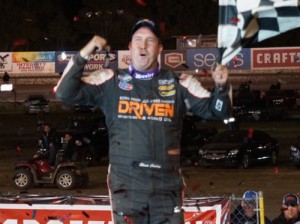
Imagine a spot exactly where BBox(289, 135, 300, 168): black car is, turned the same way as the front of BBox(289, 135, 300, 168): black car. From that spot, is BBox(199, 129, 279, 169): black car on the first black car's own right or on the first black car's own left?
on the first black car's own right

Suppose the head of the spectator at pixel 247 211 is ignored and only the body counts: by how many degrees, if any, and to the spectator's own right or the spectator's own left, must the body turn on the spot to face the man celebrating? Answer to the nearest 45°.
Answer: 0° — they already face them

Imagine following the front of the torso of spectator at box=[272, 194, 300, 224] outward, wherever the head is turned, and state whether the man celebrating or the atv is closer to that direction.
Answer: the man celebrating

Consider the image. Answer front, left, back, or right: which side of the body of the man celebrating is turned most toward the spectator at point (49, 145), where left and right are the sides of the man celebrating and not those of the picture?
back
